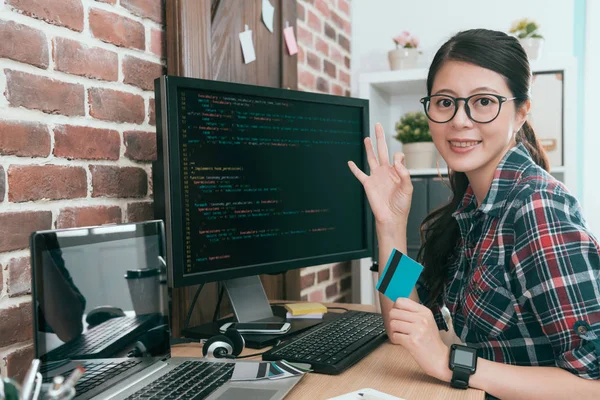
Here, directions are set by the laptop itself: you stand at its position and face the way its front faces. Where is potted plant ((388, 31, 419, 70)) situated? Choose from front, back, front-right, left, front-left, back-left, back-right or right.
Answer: left

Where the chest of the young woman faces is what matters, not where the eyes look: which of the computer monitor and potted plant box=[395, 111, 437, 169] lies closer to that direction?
the computer monitor

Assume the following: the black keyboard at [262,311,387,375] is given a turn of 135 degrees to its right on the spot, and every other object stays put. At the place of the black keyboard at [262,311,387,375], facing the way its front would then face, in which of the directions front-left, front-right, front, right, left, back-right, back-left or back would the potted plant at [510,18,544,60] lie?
back-right

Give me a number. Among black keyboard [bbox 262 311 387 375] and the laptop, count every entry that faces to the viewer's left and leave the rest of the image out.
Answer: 0

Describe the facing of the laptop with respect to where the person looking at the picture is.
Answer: facing the viewer and to the right of the viewer

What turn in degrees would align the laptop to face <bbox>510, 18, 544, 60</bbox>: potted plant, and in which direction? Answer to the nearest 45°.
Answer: approximately 90° to its left
